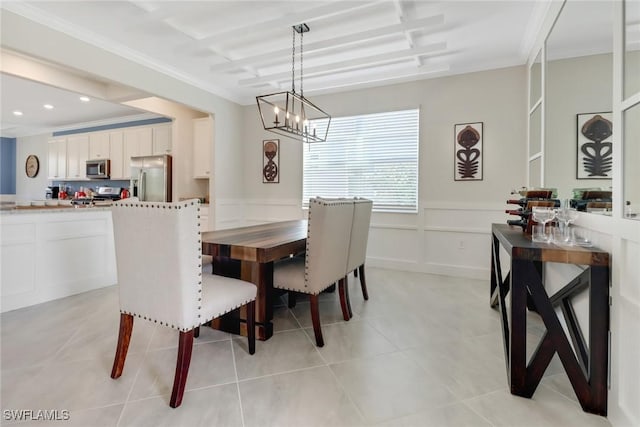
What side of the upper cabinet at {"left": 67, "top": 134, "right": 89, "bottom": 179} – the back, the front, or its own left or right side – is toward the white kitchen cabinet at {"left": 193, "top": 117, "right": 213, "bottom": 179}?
left

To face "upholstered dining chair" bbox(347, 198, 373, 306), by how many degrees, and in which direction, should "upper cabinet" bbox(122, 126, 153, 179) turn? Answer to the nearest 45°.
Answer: approximately 45° to its left

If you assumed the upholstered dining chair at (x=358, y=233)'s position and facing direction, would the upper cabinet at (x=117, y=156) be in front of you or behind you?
in front

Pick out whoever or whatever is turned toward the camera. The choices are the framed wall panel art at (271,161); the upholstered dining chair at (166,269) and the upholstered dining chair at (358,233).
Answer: the framed wall panel art

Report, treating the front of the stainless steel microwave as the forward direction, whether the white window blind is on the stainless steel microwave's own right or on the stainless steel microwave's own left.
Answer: on the stainless steel microwave's own left

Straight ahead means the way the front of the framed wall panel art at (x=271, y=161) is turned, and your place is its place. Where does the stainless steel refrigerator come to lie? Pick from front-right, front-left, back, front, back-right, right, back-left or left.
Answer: right

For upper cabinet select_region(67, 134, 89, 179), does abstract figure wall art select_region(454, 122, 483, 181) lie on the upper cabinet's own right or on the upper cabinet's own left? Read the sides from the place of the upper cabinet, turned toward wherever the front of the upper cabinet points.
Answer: on the upper cabinet's own left

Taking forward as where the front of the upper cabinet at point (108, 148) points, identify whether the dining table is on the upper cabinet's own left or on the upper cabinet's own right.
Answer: on the upper cabinet's own left

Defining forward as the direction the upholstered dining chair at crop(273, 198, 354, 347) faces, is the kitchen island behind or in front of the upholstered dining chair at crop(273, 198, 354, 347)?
in front

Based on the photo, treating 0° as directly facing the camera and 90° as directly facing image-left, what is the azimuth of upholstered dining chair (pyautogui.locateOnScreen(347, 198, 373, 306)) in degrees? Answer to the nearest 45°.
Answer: approximately 135°

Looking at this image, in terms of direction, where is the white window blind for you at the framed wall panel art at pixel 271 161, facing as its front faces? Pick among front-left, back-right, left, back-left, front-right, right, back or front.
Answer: front-left

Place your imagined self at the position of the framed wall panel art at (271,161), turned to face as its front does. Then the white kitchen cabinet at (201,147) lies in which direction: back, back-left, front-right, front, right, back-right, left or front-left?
right
